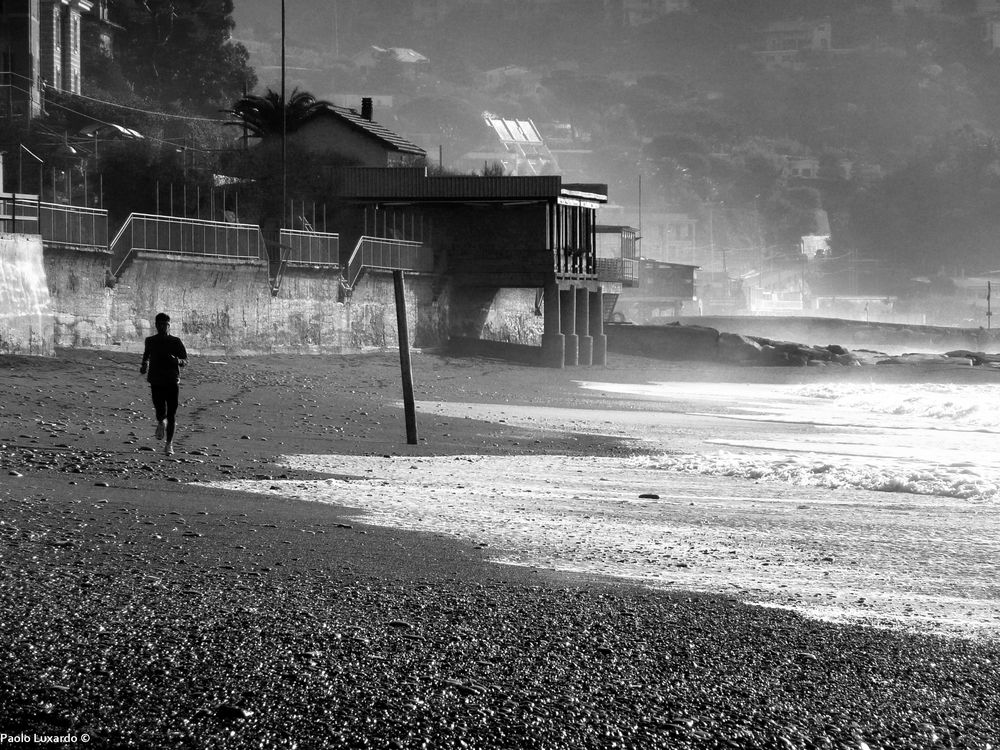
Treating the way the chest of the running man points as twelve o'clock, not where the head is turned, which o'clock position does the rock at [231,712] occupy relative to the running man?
The rock is roughly at 12 o'clock from the running man.

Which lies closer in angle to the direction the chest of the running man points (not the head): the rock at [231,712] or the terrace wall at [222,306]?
the rock

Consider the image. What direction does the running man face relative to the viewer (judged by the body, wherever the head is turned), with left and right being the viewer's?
facing the viewer

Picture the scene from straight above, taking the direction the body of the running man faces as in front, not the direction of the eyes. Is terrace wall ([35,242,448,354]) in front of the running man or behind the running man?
behind
